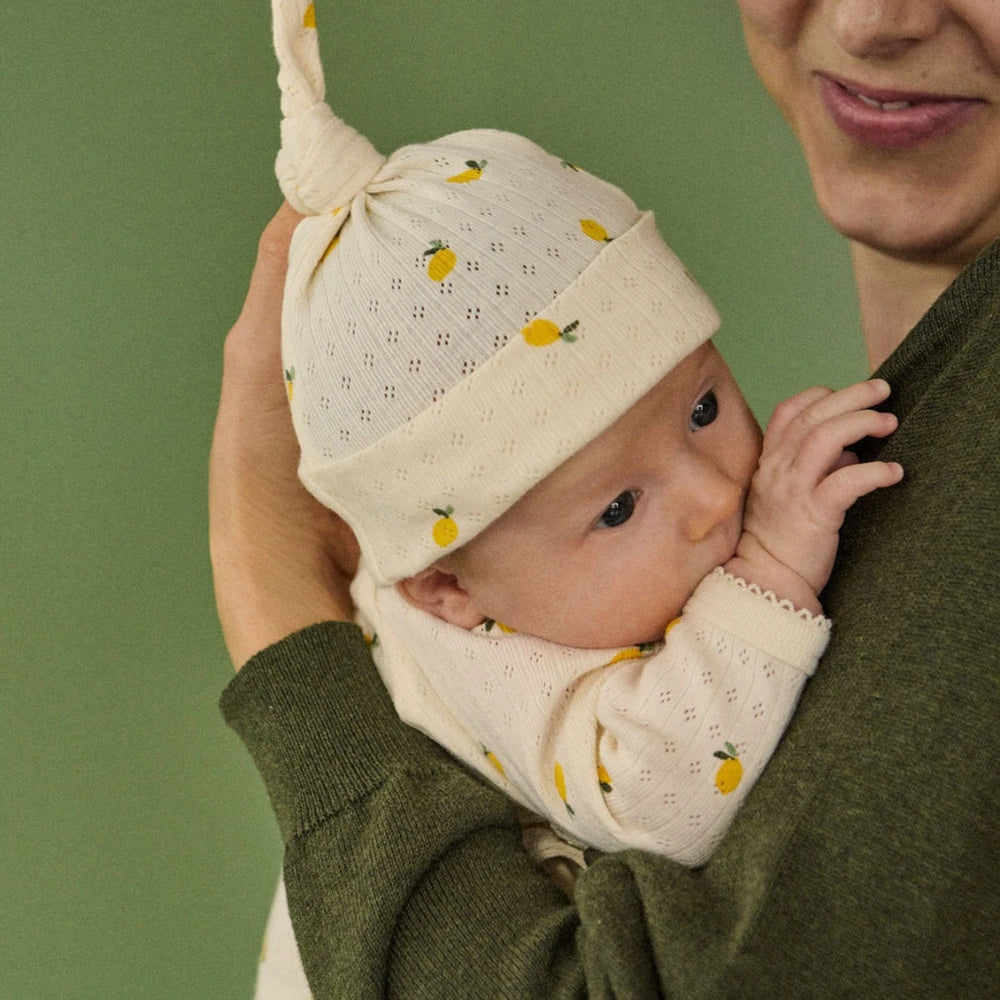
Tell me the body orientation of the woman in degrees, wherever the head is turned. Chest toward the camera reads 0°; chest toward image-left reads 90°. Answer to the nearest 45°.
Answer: approximately 45°
